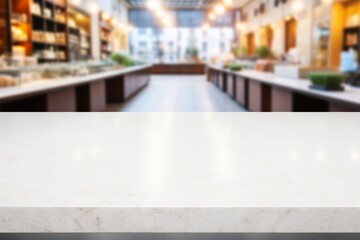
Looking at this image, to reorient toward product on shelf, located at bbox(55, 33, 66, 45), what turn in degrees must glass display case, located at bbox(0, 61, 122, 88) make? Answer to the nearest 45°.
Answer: approximately 135° to its left

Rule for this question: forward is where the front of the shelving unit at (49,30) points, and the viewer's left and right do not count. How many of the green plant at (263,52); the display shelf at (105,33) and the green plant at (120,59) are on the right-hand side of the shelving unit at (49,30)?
0

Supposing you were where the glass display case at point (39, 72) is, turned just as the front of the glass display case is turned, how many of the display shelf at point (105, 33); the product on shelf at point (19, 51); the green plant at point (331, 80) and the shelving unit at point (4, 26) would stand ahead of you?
1

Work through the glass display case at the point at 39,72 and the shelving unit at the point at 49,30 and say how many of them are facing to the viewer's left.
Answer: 0

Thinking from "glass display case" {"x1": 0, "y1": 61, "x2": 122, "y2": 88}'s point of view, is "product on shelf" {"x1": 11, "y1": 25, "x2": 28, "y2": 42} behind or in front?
behind

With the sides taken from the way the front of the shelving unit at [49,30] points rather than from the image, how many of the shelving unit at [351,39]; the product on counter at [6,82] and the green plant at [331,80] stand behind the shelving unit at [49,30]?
0

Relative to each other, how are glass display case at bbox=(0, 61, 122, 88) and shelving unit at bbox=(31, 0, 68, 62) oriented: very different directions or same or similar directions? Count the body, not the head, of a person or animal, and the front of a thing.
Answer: same or similar directions

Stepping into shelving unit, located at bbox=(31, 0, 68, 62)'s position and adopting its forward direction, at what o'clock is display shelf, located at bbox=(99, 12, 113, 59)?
The display shelf is roughly at 8 o'clock from the shelving unit.

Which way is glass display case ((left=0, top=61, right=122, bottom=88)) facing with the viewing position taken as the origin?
facing the viewer and to the right of the viewer

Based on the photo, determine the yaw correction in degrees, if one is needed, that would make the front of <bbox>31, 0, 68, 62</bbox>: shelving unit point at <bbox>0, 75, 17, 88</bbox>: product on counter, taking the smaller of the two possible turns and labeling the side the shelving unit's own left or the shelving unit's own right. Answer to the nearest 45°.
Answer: approximately 45° to the shelving unit's own right

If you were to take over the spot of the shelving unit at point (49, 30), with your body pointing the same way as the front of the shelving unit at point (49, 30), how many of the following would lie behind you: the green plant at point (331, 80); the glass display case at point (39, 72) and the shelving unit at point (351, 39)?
0

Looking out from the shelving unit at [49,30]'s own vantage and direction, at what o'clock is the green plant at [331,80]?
The green plant is roughly at 1 o'clock from the shelving unit.
